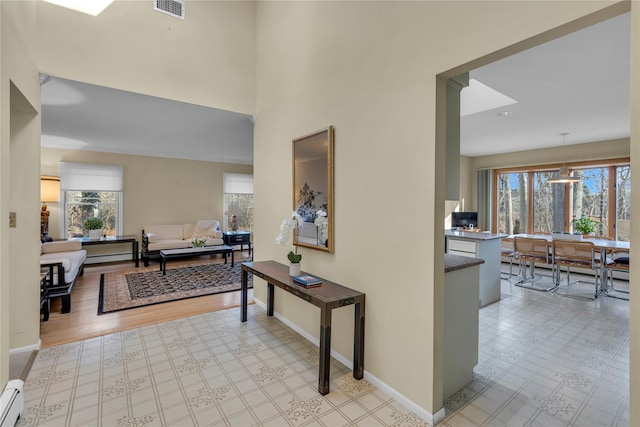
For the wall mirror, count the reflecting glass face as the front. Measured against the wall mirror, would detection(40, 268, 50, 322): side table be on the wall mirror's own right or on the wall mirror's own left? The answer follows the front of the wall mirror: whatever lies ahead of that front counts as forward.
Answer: on the wall mirror's own right

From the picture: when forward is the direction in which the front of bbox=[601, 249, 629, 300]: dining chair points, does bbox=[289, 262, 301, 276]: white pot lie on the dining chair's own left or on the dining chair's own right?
on the dining chair's own left

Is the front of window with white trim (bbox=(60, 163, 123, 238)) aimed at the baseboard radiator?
yes

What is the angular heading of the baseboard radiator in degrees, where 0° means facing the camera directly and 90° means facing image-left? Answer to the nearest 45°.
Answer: approximately 270°

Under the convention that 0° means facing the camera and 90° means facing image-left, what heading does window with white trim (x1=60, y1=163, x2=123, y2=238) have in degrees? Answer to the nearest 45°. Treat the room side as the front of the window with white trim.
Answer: approximately 0°

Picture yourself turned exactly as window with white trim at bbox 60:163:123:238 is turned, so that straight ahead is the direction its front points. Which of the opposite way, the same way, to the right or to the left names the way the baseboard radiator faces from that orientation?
to the left

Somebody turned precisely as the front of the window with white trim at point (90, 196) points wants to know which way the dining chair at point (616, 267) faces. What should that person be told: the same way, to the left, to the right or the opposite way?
the opposite way

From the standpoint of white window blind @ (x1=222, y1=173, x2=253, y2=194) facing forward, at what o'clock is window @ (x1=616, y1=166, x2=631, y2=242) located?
The window is roughly at 10 o'clock from the white window blind.
